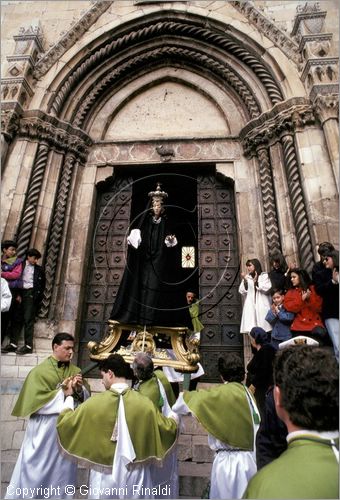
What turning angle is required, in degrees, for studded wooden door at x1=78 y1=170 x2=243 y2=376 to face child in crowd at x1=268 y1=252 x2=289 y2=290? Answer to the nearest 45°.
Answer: approximately 45° to its left

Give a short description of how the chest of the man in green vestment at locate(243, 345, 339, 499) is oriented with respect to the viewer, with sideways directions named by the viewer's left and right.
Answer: facing away from the viewer and to the left of the viewer

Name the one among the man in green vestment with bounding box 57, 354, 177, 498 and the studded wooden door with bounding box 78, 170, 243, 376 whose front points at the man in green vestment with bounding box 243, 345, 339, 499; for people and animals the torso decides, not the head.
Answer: the studded wooden door

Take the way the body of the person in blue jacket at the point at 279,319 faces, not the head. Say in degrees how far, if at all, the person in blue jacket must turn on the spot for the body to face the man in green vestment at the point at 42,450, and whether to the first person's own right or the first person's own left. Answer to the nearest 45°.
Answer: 0° — they already face them

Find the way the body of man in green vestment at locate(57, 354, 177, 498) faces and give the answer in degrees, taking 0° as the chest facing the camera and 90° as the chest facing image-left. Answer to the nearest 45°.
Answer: approximately 180°

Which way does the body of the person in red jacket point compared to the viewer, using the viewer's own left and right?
facing the viewer and to the left of the viewer

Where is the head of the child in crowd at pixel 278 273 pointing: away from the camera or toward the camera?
toward the camera

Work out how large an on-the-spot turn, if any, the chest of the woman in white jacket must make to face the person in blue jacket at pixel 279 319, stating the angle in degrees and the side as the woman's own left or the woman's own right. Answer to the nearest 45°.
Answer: approximately 90° to the woman's own left

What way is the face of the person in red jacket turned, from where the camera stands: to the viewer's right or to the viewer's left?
to the viewer's left

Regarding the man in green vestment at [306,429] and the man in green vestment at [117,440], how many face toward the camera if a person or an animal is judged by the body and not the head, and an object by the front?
0

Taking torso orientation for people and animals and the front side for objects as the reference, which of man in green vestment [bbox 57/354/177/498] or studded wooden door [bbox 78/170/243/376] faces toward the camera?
the studded wooden door

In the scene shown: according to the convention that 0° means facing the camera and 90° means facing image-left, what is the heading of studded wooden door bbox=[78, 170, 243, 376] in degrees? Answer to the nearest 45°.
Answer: approximately 0°

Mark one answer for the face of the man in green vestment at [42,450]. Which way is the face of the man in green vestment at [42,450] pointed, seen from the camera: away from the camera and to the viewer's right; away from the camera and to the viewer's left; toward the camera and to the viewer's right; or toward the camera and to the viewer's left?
toward the camera and to the viewer's right

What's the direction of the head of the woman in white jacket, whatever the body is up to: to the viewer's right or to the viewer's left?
to the viewer's left

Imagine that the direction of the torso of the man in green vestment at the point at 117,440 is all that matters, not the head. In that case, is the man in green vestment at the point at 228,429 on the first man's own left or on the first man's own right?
on the first man's own right
